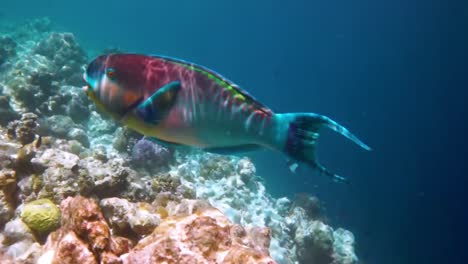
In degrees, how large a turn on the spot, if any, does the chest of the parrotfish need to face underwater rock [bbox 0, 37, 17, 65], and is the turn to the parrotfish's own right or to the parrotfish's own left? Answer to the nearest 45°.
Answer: approximately 45° to the parrotfish's own right

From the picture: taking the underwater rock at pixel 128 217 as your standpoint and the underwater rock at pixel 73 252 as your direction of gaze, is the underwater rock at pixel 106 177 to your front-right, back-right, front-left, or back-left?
back-right

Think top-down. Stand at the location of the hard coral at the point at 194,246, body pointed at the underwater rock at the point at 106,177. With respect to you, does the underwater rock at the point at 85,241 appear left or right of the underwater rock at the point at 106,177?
left

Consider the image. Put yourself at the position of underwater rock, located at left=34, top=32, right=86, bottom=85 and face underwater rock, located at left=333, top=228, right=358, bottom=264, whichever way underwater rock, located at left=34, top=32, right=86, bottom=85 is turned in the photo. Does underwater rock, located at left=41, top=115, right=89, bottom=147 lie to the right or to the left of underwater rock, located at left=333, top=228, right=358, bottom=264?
right

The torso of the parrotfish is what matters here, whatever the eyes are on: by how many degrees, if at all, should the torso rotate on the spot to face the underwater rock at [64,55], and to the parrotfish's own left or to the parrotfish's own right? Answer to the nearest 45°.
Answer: approximately 45° to the parrotfish's own right

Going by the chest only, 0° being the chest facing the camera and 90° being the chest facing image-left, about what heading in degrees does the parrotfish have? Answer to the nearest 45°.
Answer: approximately 90°
